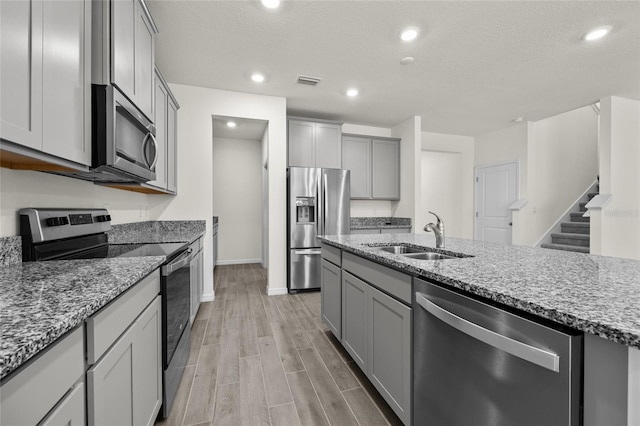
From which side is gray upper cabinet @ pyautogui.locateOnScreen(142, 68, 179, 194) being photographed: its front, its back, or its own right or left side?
right

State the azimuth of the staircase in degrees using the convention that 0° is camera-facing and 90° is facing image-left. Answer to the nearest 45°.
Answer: approximately 45°

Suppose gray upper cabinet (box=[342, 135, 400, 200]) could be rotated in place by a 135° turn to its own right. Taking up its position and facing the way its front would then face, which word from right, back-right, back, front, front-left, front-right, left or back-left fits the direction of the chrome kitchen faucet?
back-left

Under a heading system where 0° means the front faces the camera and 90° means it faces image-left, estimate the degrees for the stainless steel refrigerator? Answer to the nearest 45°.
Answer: approximately 0°

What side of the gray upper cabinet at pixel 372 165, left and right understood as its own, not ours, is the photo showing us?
front

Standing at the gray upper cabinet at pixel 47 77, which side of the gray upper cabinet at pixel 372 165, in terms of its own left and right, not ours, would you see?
front

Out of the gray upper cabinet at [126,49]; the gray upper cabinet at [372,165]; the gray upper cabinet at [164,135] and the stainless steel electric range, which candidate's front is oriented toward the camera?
the gray upper cabinet at [372,165]

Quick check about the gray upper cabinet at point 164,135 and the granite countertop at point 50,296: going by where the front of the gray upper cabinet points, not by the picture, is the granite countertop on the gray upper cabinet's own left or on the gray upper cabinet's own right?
on the gray upper cabinet's own right

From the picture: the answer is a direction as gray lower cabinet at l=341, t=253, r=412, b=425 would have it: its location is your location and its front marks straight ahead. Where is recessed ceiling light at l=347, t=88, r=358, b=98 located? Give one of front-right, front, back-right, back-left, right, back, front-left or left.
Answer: back-right

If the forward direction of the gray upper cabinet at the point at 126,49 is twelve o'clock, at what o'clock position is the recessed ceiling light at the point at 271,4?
The recessed ceiling light is roughly at 12 o'clock from the gray upper cabinet.

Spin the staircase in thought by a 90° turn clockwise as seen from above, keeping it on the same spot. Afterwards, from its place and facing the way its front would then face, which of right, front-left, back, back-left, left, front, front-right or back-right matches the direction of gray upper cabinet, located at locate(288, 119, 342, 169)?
left

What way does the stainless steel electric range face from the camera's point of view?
to the viewer's right

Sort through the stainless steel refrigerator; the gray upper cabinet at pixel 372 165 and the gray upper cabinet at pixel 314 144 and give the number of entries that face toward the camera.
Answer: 3

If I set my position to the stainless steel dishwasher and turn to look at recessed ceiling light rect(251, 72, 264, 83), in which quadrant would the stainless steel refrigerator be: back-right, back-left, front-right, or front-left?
front-right

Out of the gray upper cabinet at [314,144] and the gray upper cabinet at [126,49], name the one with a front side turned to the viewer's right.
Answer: the gray upper cabinet at [126,49]

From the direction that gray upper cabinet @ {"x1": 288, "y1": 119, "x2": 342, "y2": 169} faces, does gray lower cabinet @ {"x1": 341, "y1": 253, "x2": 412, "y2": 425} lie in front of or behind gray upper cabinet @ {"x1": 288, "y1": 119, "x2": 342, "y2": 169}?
in front

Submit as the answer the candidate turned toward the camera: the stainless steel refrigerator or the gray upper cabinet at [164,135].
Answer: the stainless steel refrigerator

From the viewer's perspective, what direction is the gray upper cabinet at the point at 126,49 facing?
to the viewer's right
